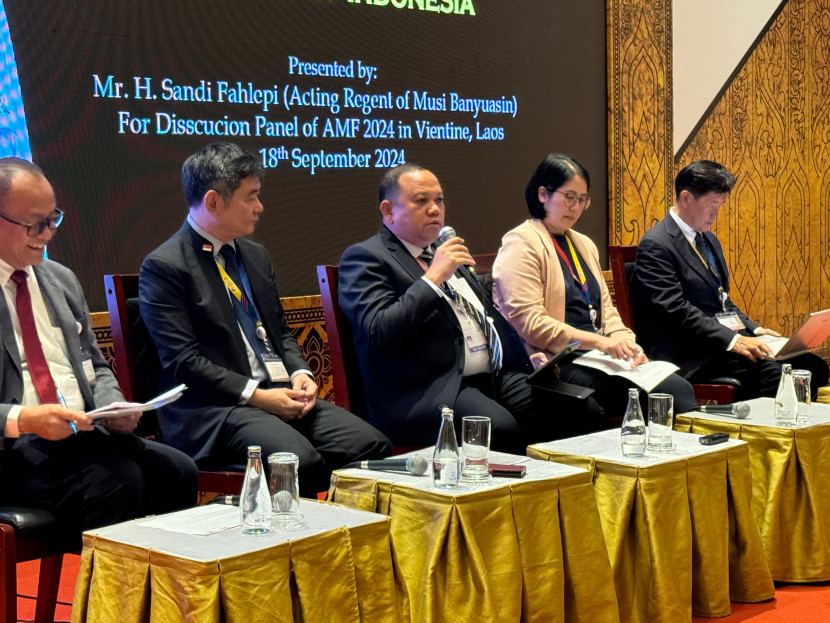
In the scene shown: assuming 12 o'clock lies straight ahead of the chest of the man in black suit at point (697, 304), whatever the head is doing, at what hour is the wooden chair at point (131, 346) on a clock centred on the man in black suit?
The wooden chair is roughly at 3 o'clock from the man in black suit.

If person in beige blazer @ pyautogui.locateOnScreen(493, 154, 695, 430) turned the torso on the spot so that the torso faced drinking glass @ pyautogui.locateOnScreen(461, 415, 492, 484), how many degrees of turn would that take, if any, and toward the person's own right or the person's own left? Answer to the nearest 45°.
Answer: approximately 45° to the person's own right

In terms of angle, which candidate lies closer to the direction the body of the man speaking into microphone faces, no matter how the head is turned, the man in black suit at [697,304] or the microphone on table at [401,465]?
the microphone on table

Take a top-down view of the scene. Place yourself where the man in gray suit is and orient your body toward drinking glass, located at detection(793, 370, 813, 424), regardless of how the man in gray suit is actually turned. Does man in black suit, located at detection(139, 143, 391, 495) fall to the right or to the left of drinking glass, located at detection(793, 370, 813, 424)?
left

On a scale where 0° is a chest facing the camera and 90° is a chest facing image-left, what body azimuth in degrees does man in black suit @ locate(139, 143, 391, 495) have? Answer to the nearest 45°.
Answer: approximately 315°

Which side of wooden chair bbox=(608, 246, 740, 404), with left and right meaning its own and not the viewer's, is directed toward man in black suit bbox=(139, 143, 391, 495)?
right

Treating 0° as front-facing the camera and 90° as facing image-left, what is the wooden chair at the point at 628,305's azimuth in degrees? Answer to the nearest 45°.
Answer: approximately 315°

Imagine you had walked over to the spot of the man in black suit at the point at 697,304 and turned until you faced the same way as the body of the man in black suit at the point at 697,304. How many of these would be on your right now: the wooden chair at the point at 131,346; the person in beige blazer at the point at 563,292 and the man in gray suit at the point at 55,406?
3
